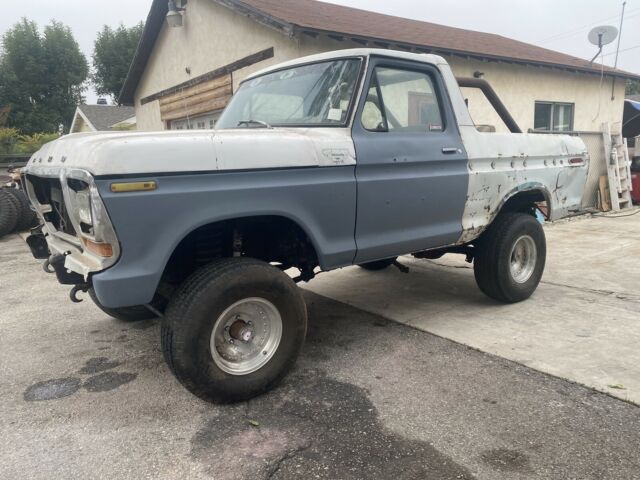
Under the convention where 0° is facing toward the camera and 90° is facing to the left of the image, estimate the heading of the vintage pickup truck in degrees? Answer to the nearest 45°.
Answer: approximately 45°

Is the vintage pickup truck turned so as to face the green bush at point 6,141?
no

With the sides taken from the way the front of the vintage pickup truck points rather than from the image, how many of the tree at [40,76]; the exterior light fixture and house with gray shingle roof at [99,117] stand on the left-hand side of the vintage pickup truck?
0

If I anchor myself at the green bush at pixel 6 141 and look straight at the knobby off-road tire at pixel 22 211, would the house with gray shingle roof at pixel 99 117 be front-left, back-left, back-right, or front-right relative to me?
back-left

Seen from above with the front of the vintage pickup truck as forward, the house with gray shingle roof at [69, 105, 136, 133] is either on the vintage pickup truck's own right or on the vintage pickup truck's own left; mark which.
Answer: on the vintage pickup truck's own right

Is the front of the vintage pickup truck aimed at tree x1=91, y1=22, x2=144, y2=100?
no

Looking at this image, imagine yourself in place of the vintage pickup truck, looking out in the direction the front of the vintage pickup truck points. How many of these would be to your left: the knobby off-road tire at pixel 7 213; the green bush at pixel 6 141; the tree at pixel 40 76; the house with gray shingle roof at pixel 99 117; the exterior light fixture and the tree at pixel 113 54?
0

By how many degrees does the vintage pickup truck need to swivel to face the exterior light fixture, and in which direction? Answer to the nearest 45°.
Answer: approximately 135° to its right

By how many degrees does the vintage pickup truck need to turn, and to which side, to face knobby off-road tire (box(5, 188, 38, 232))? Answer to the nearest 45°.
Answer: approximately 90° to its right

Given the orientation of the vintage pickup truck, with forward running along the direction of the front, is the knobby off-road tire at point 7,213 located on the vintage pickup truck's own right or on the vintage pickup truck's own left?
on the vintage pickup truck's own right

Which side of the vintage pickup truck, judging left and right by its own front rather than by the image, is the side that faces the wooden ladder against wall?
back

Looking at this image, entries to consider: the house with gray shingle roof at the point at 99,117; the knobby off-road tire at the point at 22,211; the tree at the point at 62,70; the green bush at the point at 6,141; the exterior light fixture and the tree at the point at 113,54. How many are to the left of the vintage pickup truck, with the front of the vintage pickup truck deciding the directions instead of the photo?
0

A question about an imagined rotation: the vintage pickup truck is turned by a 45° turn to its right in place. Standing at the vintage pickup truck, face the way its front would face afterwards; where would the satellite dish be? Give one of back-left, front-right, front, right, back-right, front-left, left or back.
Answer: back-right

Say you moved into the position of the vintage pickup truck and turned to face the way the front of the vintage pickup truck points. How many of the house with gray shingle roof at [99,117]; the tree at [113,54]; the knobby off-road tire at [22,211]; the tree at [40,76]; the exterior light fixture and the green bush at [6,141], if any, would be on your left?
0
